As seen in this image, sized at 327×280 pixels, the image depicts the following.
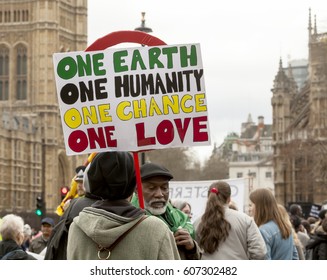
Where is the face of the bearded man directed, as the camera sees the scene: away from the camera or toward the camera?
toward the camera

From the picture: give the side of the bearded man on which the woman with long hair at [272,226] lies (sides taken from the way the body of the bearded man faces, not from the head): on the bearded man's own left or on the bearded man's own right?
on the bearded man's own left

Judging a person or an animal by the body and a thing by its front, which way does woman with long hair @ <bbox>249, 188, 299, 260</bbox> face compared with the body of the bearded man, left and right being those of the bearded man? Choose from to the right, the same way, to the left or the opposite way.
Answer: the opposite way

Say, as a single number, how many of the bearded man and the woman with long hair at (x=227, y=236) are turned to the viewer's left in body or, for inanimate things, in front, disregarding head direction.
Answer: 0

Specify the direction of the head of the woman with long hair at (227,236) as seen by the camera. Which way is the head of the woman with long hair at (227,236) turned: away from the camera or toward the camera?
away from the camera

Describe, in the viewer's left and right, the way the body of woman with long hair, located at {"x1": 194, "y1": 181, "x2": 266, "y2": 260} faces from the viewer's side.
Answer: facing away from the viewer and to the right of the viewer

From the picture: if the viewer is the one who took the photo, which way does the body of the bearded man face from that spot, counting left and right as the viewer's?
facing the viewer and to the right of the viewer

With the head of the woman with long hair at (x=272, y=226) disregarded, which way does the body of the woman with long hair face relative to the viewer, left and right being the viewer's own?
facing away from the viewer and to the left of the viewer
